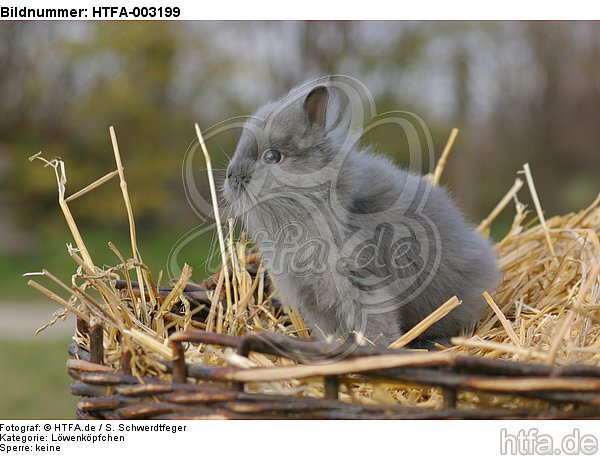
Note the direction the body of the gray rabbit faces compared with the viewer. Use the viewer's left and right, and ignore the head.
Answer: facing to the left of the viewer
